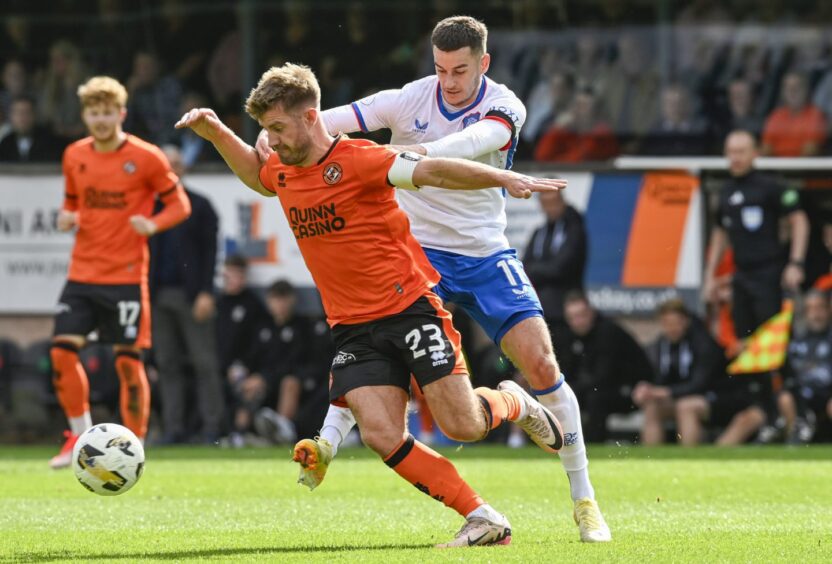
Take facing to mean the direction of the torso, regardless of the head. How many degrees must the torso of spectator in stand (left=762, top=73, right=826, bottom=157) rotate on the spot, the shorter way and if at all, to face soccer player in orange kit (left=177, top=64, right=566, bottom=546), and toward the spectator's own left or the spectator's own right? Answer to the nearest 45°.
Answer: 0° — they already face them

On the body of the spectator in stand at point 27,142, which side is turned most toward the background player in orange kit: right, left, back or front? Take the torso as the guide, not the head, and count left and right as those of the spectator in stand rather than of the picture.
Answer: front

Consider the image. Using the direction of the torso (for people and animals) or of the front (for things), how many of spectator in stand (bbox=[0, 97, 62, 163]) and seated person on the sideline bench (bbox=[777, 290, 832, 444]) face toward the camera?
2

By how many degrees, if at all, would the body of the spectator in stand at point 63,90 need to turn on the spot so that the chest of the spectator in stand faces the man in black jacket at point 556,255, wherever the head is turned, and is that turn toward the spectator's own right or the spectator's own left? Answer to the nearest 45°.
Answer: approximately 45° to the spectator's own left

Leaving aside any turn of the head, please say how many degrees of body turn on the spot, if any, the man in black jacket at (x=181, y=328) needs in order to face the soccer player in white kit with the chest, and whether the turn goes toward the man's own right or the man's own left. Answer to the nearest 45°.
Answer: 0° — they already face them

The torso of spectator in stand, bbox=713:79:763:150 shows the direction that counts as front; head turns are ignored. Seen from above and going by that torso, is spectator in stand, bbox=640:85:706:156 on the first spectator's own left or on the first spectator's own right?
on the first spectator's own right

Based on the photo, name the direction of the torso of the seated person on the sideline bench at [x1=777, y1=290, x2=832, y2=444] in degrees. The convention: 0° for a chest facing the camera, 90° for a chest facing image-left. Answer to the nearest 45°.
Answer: approximately 0°

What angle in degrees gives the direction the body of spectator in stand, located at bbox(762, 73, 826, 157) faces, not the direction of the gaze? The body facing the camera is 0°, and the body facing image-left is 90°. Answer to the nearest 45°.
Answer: approximately 0°
